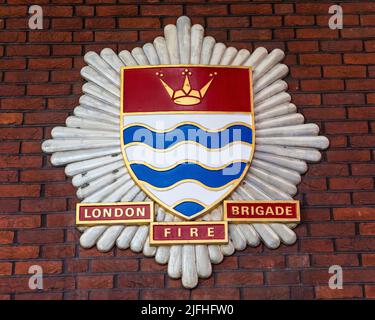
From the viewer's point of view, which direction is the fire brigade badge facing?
toward the camera
